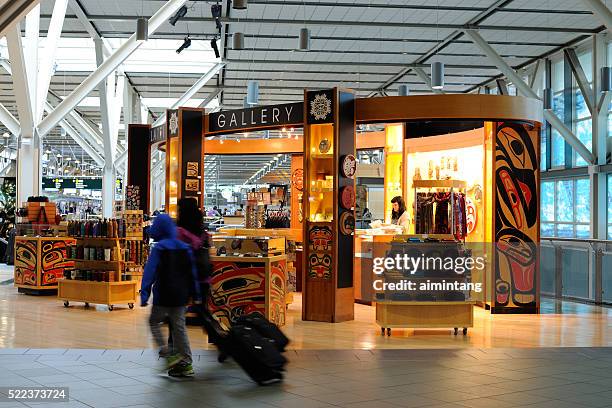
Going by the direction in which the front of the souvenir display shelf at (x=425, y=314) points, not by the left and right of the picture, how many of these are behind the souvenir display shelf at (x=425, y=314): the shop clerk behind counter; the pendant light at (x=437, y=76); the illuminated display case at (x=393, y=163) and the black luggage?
3

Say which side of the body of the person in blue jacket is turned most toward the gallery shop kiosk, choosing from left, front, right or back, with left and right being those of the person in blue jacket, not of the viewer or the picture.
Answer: right

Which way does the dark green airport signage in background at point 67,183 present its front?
toward the camera

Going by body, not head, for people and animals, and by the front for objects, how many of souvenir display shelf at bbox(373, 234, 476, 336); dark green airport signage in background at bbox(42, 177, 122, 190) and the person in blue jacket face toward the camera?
2

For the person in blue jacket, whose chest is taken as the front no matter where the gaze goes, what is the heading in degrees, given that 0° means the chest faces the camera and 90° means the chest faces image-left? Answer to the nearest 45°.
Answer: approximately 135°

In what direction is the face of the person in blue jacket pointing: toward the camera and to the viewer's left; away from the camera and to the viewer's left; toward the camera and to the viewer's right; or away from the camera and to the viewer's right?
away from the camera and to the viewer's left

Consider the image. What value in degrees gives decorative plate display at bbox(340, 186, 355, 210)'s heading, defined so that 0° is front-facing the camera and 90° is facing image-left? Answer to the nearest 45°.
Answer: approximately 315°

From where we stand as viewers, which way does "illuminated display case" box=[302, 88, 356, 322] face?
facing the viewer and to the left of the viewer

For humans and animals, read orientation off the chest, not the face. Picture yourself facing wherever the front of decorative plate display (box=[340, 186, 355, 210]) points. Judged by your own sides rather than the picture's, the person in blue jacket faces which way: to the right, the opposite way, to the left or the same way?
the opposite way

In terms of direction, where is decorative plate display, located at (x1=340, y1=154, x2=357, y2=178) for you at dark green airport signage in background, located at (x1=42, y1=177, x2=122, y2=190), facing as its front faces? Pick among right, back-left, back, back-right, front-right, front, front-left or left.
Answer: front
